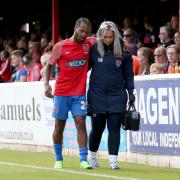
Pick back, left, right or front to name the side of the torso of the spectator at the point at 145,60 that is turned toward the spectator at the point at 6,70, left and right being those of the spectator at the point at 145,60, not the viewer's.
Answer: right

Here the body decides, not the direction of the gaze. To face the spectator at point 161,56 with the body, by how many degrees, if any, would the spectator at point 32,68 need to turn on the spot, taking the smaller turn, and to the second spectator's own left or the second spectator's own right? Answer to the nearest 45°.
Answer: approximately 90° to the second spectator's own left

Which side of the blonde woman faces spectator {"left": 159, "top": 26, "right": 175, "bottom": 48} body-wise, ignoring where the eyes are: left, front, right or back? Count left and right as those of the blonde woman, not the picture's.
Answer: back

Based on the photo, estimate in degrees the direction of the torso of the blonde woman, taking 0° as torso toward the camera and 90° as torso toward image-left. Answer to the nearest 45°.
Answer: approximately 0°

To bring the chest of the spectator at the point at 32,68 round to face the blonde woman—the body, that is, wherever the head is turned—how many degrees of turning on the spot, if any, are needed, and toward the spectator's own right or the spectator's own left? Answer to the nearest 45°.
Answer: approximately 45° to the spectator's own left

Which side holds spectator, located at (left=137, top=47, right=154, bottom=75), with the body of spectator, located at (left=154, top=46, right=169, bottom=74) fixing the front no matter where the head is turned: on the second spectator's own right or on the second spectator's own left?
on the second spectator's own right

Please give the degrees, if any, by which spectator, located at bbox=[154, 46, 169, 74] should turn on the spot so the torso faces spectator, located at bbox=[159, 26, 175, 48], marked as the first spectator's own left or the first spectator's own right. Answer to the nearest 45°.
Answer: approximately 135° to the first spectator's own right
